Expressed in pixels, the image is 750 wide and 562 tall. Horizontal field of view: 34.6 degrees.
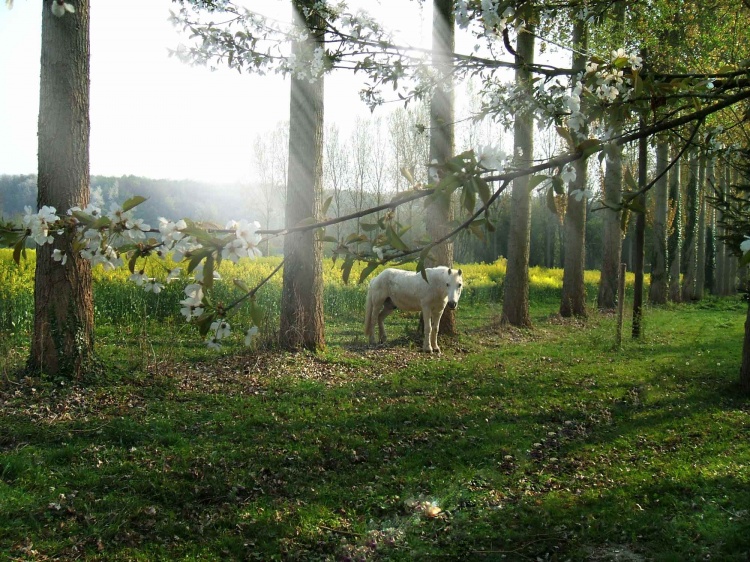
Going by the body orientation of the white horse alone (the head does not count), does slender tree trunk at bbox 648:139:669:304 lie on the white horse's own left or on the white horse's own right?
on the white horse's own left

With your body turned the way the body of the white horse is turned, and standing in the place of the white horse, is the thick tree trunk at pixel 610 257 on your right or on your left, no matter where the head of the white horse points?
on your left

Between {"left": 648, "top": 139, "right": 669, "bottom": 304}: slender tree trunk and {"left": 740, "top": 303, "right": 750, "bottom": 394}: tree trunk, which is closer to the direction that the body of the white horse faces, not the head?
the tree trunk

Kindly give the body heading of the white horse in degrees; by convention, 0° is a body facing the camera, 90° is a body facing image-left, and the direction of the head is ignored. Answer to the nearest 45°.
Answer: approximately 315°

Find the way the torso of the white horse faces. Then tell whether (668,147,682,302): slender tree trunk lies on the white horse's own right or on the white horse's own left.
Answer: on the white horse's own left
